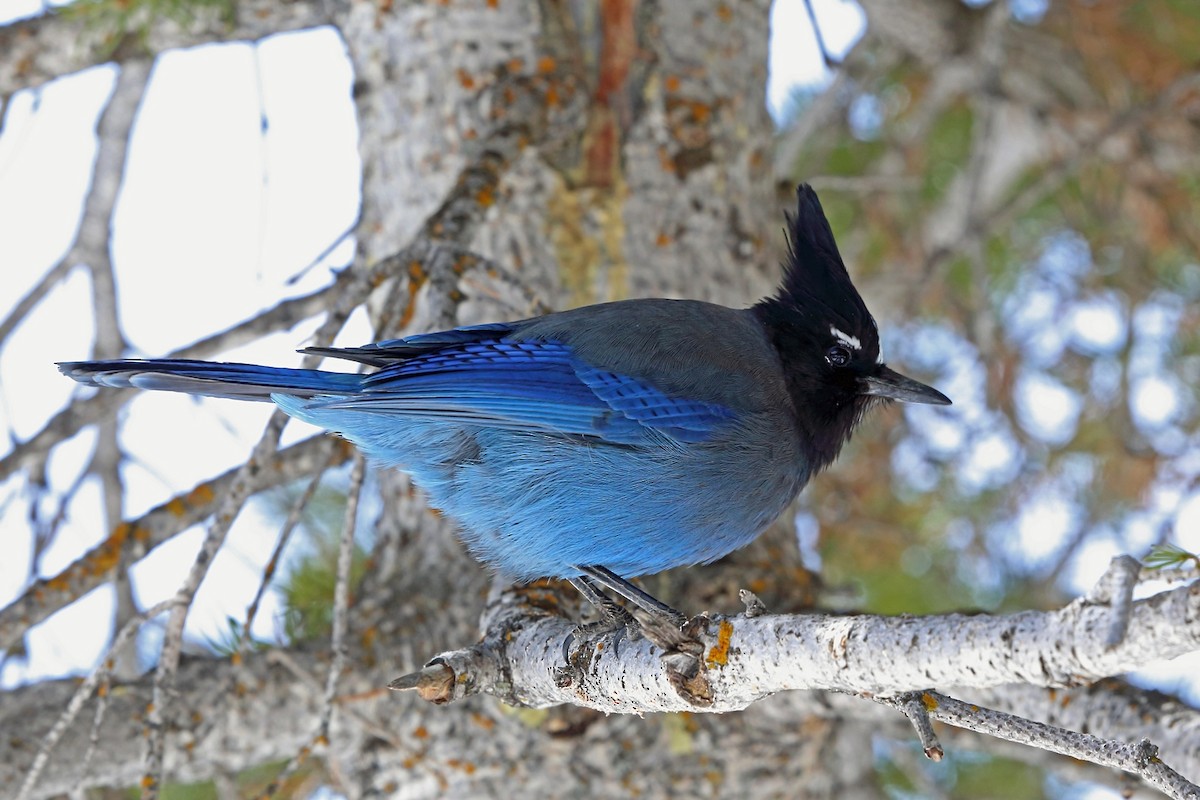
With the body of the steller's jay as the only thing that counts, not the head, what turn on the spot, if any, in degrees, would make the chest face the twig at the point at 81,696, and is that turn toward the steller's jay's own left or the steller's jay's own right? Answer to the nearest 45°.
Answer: approximately 180°

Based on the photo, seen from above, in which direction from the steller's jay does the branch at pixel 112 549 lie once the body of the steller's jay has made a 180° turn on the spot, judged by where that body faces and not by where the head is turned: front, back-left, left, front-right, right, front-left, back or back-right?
front

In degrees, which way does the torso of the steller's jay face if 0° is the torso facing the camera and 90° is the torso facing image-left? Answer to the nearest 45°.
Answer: approximately 270°
